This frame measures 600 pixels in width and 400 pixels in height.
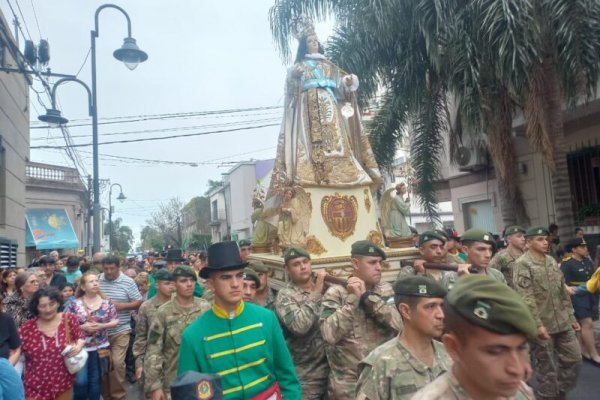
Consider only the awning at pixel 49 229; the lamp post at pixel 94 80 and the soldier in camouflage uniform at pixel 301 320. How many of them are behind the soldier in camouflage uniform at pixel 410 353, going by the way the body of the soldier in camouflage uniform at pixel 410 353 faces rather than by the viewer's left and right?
3

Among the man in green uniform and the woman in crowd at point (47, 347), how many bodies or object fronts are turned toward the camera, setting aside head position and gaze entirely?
2

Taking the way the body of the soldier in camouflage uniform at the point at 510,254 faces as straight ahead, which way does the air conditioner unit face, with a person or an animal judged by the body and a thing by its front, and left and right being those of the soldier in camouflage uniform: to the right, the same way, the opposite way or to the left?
to the right

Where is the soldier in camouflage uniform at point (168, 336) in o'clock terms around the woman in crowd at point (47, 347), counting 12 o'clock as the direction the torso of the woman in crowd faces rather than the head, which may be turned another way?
The soldier in camouflage uniform is roughly at 10 o'clock from the woman in crowd.

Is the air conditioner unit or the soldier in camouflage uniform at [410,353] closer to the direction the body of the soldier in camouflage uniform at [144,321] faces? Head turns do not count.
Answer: the soldier in camouflage uniform
